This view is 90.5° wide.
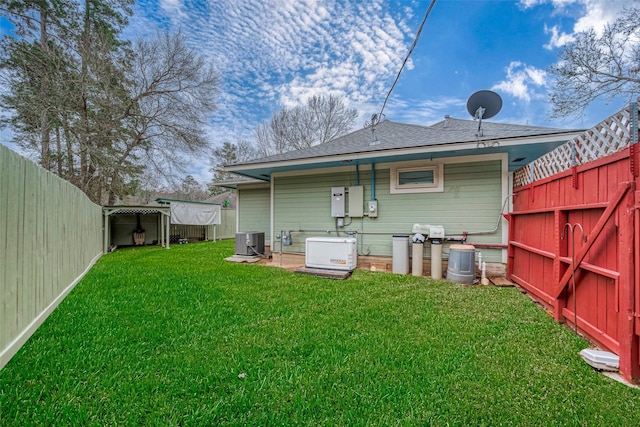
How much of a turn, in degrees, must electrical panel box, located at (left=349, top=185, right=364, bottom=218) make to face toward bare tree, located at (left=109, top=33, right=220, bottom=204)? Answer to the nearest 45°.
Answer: approximately 135° to its right

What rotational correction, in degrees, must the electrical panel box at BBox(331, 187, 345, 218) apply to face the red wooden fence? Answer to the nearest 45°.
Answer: approximately 45° to its left

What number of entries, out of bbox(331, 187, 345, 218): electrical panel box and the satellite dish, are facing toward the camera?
1

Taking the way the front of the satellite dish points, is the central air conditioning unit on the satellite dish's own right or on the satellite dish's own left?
on the satellite dish's own left

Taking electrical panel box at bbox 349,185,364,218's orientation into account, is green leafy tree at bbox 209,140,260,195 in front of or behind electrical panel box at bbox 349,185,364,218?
behind

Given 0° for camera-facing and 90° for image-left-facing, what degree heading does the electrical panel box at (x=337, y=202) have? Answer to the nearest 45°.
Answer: approximately 0°
